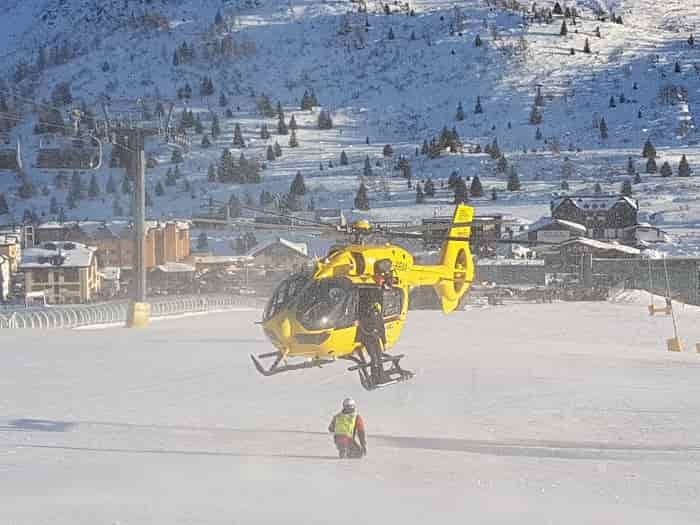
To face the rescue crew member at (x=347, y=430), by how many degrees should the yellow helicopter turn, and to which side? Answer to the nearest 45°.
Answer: approximately 45° to its left

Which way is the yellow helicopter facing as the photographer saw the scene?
facing the viewer and to the left of the viewer
